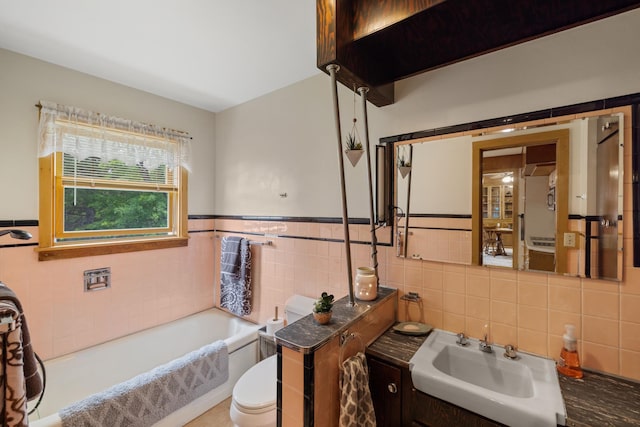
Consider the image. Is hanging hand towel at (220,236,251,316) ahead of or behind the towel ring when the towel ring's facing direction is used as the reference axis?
behind

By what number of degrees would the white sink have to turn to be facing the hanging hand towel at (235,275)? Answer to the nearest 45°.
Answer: approximately 45° to its right

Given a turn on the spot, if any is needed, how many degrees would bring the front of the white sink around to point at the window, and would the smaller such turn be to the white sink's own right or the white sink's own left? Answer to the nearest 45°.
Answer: approximately 45° to the white sink's own right

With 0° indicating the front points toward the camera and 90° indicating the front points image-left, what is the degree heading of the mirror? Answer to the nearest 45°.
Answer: approximately 45°

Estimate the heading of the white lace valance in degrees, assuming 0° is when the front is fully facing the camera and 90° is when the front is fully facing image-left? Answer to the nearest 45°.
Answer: approximately 315°

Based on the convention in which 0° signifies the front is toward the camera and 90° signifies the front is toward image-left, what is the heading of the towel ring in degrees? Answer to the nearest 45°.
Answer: approximately 315°
